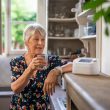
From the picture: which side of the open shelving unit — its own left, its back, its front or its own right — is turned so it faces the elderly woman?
front

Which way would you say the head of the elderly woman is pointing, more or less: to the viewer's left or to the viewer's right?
to the viewer's right

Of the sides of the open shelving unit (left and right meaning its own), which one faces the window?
right

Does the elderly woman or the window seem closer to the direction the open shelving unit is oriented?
the elderly woman

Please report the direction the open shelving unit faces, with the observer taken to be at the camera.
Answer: facing the viewer
